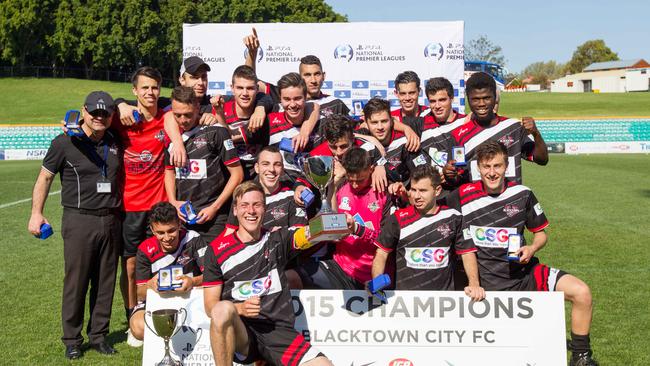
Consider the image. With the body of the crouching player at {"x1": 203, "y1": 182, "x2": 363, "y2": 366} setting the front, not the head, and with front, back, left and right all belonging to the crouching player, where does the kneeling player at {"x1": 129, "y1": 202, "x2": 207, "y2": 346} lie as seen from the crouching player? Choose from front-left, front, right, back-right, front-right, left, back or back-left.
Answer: back-right

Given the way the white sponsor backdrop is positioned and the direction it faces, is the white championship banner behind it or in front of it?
in front

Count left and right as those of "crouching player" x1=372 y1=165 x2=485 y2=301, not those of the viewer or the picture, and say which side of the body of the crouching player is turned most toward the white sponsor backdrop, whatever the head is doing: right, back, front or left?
back

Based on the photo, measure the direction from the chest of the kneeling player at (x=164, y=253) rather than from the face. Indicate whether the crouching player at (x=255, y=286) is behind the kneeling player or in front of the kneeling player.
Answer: in front

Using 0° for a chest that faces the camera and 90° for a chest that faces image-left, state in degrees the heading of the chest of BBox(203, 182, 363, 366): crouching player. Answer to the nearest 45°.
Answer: approximately 0°

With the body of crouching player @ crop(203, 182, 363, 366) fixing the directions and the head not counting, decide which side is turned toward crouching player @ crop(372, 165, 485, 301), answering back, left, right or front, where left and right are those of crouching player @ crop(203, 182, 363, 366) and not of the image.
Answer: left

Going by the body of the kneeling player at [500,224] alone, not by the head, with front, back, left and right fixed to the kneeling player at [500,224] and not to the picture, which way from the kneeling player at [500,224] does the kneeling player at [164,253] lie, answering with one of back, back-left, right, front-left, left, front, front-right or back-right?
right
